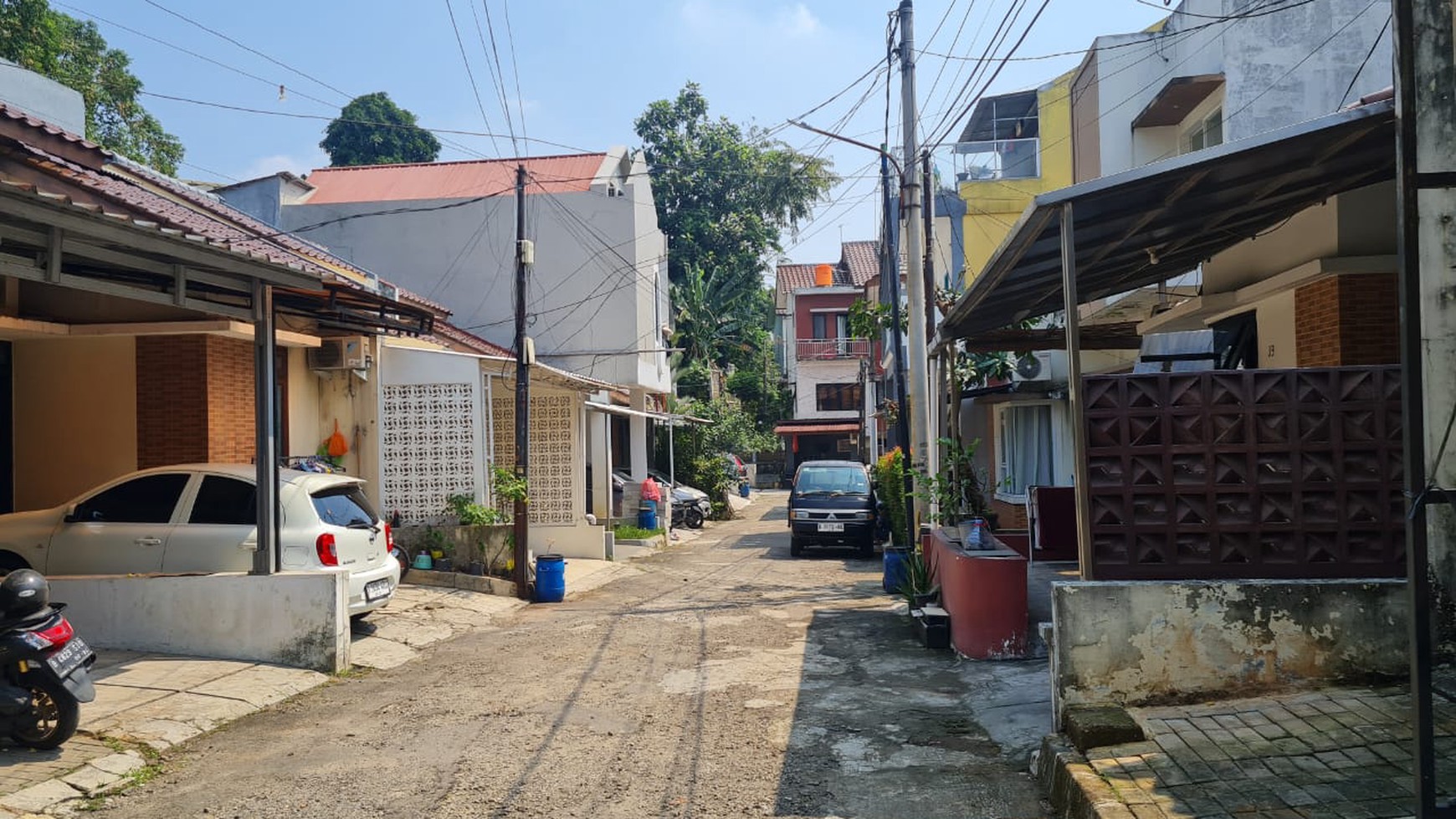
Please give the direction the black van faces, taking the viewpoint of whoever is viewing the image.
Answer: facing the viewer

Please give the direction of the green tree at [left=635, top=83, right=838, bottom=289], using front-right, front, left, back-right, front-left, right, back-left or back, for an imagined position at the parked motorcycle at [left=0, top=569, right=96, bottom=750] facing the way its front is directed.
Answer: right

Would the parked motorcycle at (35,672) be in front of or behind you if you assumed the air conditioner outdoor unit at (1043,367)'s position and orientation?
in front

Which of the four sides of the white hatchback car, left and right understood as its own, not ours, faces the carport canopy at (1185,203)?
back

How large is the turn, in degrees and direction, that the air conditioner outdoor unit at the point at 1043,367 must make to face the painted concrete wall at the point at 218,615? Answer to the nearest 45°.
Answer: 0° — it already faces it

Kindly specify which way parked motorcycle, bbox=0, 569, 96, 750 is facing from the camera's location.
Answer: facing away from the viewer and to the left of the viewer

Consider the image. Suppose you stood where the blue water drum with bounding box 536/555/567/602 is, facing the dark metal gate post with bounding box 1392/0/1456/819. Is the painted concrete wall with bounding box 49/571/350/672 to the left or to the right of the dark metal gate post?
right

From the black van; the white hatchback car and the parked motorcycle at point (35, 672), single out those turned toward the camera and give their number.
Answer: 1

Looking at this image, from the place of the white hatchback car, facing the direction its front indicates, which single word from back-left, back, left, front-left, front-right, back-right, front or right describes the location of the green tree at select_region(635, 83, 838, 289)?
right

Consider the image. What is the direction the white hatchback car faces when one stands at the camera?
facing away from the viewer and to the left of the viewer

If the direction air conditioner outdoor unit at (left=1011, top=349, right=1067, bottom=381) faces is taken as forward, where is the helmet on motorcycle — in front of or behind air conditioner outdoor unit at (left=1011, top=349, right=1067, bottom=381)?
in front

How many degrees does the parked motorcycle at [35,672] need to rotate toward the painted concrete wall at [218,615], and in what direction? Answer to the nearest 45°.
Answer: approximately 90° to its right

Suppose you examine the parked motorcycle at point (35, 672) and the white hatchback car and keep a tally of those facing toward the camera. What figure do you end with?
0

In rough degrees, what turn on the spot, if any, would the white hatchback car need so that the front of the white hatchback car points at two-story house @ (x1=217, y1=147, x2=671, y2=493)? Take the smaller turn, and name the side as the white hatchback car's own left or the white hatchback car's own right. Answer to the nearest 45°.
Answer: approximately 90° to the white hatchback car's own right

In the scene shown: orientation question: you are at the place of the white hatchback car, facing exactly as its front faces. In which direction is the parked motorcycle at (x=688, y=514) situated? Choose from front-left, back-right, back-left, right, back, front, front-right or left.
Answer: right

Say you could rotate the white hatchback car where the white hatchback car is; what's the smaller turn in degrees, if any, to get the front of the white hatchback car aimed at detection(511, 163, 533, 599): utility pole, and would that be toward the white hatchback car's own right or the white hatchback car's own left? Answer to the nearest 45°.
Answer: approximately 90° to the white hatchback car's own right
